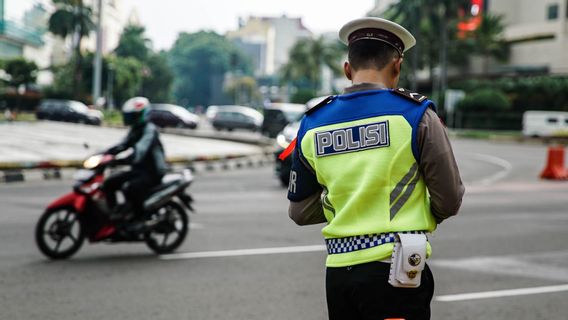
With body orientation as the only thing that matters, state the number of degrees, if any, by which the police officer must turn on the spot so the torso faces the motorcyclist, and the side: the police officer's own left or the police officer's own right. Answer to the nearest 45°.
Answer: approximately 45° to the police officer's own left

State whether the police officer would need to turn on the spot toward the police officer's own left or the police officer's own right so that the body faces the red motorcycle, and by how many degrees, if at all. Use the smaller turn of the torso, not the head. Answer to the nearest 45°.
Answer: approximately 45° to the police officer's own left

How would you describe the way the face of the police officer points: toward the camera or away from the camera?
away from the camera

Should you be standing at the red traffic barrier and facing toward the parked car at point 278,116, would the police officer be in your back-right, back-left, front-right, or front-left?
back-left

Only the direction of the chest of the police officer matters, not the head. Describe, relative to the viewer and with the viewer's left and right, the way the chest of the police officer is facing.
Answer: facing away from the viewer

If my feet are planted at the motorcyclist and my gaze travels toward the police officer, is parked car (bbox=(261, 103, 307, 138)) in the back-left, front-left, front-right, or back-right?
back-left

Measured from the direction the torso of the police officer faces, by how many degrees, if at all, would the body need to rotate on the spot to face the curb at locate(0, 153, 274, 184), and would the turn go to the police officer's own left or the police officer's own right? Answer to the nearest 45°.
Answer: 0° — they already face it

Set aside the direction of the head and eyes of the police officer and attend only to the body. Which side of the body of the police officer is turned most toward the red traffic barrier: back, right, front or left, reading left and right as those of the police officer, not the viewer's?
front

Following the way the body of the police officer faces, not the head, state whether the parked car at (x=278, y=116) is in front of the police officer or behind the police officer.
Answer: in front
